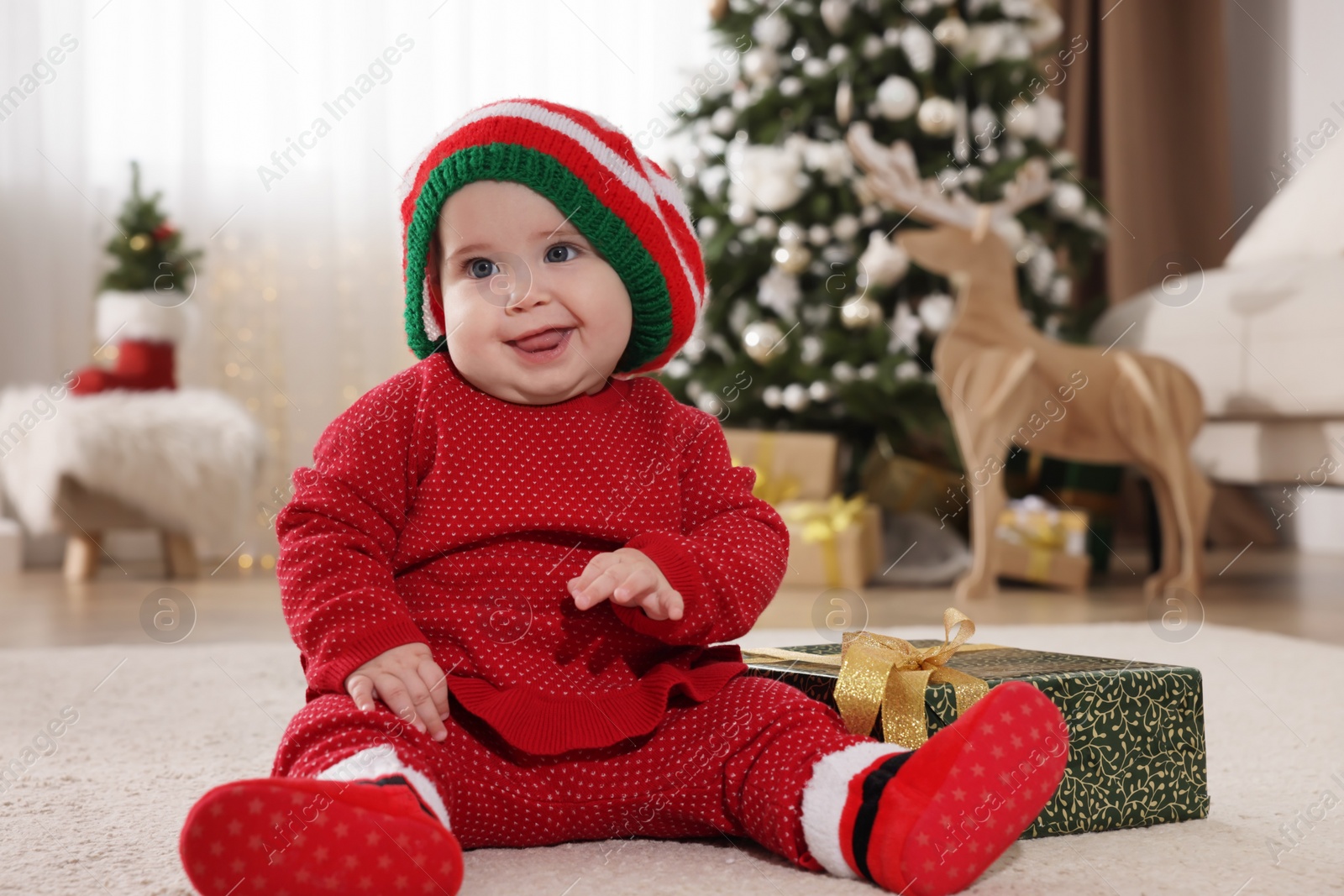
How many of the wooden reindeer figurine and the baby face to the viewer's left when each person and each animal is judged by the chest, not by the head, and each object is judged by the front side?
1

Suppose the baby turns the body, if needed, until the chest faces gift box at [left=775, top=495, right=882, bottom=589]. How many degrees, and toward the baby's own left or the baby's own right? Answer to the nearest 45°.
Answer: approximately 180°

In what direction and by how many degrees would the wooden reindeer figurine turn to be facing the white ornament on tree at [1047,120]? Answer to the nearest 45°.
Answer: approximately 90° to its right

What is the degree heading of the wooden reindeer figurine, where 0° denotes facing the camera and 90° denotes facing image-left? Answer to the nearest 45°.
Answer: approximately 90°

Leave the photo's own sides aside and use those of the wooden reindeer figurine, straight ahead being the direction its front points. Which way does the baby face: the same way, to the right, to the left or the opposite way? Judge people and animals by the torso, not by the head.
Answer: to the left

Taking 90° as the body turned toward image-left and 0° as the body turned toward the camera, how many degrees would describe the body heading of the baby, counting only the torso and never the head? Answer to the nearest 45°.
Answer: approximately 0°
